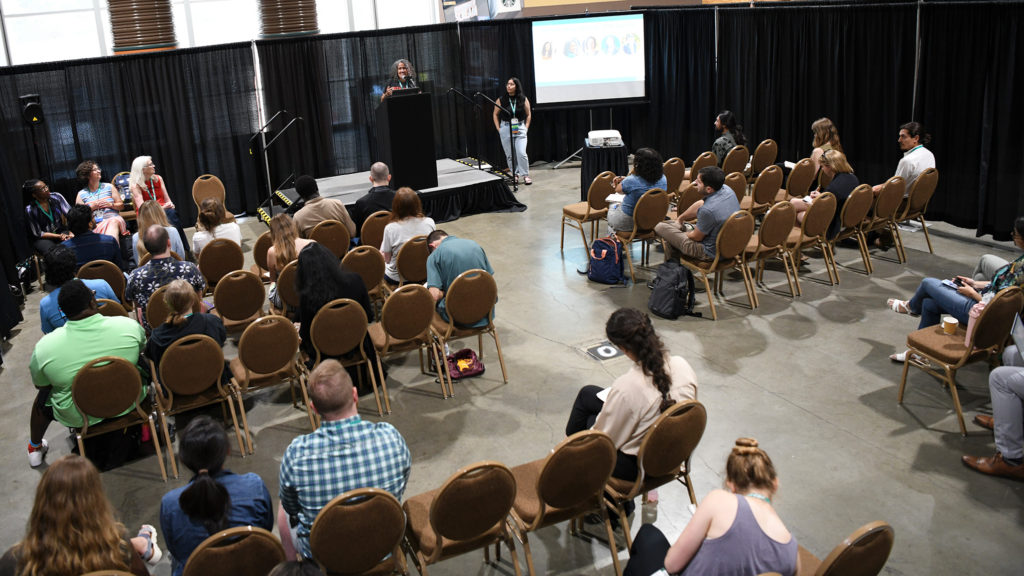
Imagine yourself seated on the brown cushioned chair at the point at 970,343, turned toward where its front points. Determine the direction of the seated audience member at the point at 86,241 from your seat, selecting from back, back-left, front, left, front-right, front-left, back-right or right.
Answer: front-left

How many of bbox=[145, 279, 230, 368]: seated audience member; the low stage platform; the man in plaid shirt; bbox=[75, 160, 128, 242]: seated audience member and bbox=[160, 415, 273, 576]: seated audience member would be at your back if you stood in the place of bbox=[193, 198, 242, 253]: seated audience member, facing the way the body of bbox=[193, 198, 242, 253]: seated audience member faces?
3

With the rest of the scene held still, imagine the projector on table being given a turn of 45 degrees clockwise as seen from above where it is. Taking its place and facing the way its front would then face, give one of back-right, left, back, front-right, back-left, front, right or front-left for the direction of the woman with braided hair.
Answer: back-right

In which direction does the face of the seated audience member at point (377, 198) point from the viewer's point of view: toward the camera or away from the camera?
away from the camera

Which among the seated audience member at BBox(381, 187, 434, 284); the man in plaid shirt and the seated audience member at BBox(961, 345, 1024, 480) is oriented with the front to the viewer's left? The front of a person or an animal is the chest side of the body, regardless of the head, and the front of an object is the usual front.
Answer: the seated audience member at BBox(961, 345, 1024, 480)

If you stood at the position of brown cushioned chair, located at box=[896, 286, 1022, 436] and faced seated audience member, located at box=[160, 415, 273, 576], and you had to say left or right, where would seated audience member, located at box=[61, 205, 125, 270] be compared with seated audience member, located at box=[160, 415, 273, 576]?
right

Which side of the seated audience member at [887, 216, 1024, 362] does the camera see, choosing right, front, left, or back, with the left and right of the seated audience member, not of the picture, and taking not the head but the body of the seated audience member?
left

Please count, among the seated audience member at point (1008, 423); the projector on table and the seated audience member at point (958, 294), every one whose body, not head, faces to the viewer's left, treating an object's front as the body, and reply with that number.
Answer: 2

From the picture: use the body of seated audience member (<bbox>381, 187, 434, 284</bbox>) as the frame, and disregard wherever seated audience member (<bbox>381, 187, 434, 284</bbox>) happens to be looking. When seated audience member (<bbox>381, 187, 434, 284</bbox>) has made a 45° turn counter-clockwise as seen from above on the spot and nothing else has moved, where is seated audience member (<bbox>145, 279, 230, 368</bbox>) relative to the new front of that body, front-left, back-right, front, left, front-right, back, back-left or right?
left

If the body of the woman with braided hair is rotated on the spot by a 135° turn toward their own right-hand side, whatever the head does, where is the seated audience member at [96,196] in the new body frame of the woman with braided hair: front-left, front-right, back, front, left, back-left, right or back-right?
back-left

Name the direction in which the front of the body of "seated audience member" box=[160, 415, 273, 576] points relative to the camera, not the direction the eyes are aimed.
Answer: away from the camera

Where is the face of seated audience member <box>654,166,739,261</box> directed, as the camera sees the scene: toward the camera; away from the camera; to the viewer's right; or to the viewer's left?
to the viewer's left

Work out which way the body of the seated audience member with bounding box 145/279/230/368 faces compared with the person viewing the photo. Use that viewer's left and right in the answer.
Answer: facing away from the viewer

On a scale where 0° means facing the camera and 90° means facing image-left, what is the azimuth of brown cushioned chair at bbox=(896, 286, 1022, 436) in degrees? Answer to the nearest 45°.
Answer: approximately 135°

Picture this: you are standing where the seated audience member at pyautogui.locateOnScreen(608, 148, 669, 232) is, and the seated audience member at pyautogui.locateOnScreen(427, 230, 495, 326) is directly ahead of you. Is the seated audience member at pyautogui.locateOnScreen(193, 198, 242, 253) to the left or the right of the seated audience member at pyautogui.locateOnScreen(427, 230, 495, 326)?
right

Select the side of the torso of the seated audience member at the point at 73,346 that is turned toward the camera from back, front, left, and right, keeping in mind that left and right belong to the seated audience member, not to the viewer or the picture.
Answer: back

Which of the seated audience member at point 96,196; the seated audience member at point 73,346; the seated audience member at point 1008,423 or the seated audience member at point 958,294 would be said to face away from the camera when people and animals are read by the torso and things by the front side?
the seated audience member at point 73,346
